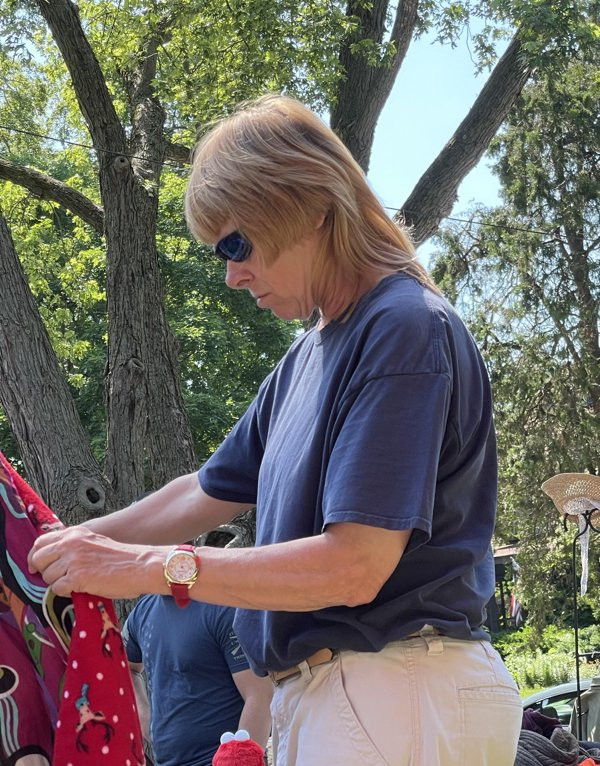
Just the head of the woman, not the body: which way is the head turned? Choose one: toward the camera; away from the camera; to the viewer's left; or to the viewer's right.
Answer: to the viewer's left

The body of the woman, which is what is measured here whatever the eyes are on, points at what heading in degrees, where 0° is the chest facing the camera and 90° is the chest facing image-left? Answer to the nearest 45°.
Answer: approximately 90°

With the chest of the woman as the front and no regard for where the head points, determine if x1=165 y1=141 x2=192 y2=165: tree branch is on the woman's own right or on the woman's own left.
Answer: on the woman's own right

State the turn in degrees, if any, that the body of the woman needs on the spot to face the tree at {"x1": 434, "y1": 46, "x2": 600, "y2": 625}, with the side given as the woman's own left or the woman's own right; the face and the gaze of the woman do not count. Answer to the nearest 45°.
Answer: approximately 90° to the woman's own right

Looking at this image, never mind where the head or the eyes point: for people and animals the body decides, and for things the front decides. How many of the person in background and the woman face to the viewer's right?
0
